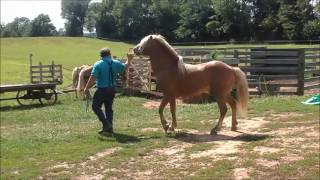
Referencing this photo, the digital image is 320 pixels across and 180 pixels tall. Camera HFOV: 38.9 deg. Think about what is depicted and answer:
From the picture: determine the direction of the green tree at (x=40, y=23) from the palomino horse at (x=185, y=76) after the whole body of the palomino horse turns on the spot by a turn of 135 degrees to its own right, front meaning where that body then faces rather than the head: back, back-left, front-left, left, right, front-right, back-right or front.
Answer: left

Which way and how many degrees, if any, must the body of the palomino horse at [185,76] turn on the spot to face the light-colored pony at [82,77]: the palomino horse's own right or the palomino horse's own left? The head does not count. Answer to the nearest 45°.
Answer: approximately 45° to the palomino horse's own right

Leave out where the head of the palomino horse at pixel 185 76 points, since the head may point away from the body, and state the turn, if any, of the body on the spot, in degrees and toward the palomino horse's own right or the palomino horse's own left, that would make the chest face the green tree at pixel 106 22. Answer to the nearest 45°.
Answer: approximately 90° to the palomino horse's own right

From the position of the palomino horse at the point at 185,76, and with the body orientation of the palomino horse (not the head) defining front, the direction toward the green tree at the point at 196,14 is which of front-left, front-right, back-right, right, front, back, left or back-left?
right

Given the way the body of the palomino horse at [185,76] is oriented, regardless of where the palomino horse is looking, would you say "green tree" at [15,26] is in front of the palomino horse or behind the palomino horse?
in front

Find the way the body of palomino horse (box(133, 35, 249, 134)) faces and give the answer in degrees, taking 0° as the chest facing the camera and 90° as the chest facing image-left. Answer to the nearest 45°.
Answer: approximately 90°

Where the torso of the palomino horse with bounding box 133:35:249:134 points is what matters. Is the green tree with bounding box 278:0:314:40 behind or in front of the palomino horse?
behind

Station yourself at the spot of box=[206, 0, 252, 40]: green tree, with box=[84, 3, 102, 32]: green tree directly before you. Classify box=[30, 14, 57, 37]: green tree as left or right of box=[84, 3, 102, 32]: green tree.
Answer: right

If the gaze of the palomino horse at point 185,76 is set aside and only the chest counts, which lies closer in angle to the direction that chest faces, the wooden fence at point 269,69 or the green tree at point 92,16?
the green tree

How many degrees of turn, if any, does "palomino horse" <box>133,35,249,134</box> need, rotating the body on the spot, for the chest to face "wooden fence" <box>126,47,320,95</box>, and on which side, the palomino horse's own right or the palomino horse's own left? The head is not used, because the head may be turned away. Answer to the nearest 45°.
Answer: approximately 90° to the palomino horse's own right

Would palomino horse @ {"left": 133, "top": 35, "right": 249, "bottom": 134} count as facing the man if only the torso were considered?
yes

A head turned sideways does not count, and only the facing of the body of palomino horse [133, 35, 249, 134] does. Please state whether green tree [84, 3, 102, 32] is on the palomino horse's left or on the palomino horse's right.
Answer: on the palomino horse's right
